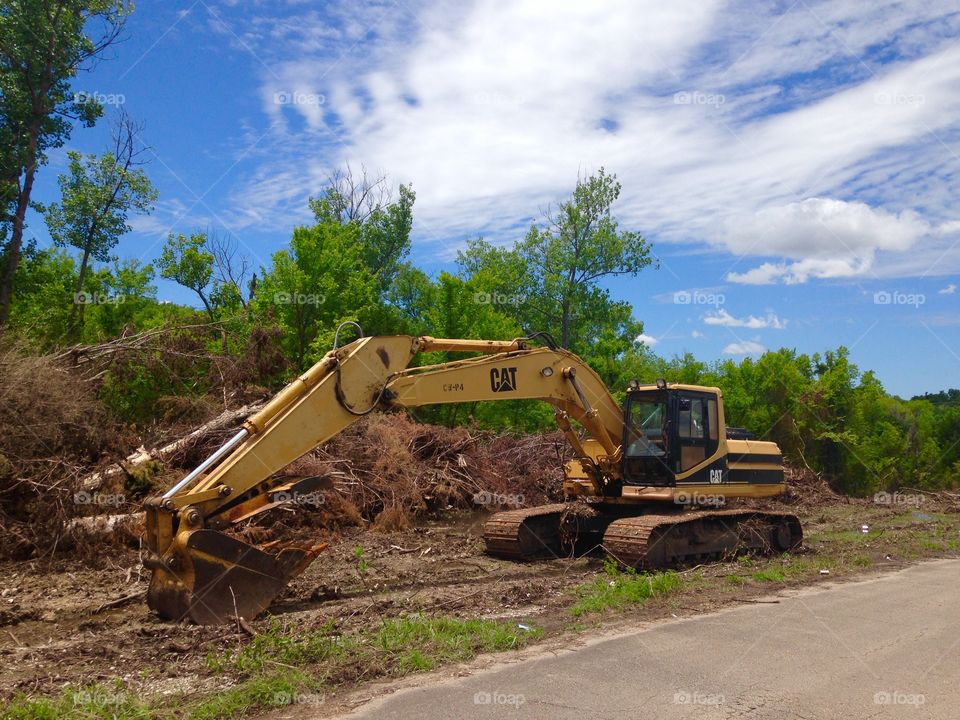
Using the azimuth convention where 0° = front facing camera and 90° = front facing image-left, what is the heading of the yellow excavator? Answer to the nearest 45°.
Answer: approximately 45°

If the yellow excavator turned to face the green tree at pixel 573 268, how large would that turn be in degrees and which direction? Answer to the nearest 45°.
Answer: approximately 135° to its right

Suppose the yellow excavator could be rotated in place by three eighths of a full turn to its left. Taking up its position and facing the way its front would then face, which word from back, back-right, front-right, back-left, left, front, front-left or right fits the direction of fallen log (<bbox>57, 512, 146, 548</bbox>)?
back
